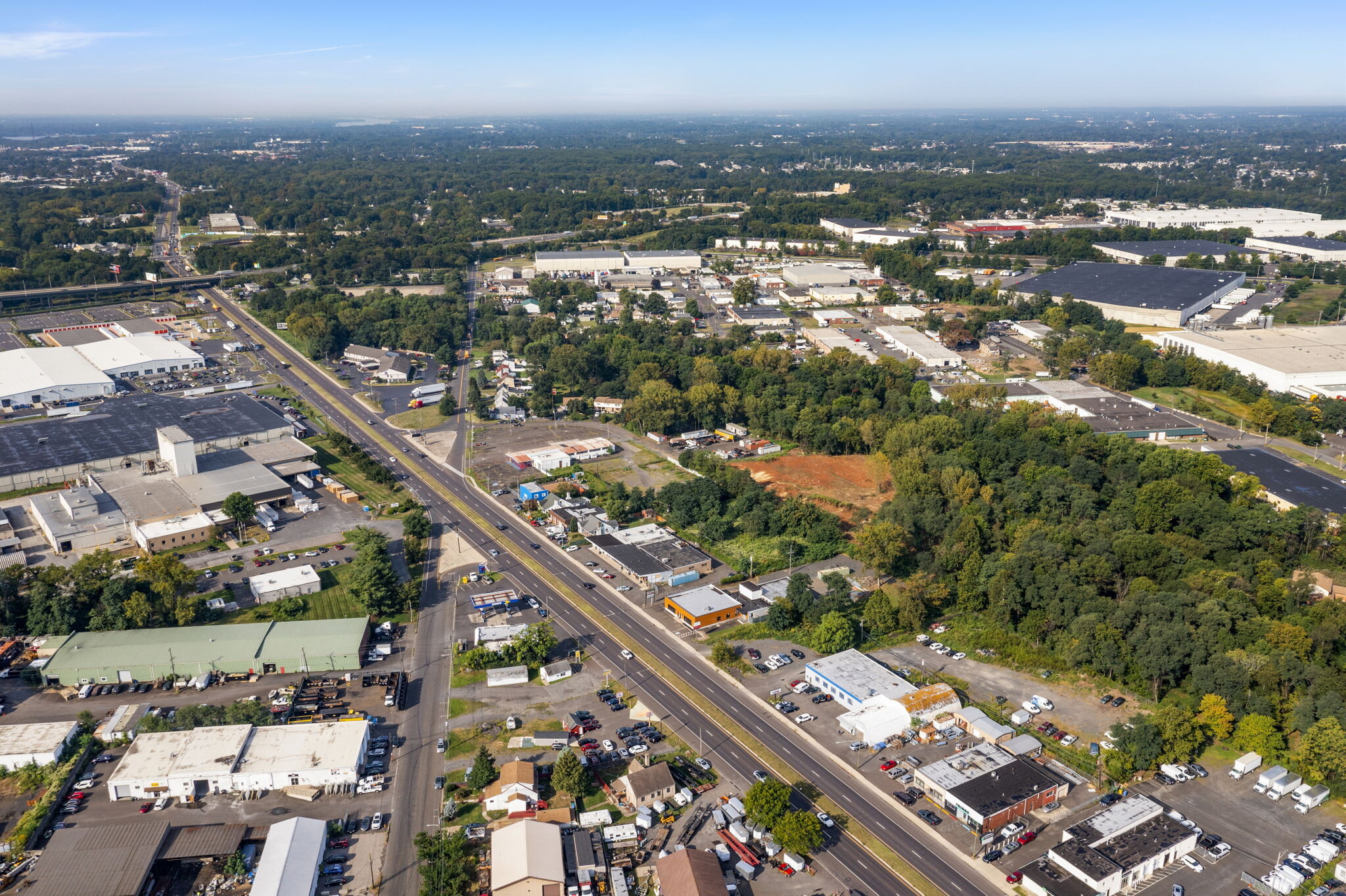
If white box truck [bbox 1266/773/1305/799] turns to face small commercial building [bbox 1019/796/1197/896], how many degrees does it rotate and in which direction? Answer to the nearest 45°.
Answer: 0° — it already faces it

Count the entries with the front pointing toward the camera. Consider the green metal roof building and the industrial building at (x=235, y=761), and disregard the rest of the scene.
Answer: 2

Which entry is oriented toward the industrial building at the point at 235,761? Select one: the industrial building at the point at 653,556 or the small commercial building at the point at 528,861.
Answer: the industrial building at the point at 653,556

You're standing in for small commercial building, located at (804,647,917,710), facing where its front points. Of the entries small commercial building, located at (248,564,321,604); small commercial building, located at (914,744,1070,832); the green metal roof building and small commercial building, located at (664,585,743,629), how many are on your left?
1

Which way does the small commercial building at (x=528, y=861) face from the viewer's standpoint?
toward the camera

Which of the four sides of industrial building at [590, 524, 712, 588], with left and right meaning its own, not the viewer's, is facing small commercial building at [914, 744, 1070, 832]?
left

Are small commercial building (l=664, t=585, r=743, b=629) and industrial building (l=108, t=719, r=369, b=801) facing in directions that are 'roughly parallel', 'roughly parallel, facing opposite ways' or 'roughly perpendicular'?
roughly perpendicular

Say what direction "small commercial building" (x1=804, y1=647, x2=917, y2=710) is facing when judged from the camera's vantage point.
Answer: facing the viewer and to the left of the viewer

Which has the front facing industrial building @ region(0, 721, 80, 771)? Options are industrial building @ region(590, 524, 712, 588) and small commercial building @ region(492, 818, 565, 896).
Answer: industrial building @ region(590, 524, 712, 588)

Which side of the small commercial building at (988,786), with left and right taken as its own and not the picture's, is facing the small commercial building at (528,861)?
front

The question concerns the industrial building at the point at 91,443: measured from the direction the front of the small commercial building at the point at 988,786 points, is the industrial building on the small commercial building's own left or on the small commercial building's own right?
on the small commercial building's own right

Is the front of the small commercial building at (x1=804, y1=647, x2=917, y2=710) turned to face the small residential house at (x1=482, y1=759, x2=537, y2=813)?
yes

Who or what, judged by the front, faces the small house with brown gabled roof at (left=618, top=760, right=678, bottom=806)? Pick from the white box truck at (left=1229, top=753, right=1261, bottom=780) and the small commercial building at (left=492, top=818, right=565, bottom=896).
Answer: the white box truck

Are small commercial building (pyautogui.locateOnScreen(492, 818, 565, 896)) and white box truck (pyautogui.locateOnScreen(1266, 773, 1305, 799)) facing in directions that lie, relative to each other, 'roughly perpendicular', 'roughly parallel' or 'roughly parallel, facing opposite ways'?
roughly perpendicular

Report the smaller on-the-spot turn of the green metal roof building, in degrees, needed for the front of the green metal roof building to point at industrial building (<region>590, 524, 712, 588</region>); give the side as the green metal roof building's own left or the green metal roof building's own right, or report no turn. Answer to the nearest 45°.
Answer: approximately 90° to the green metal roof building's own left

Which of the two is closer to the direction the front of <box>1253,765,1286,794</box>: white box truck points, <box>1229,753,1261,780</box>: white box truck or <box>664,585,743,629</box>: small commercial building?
the small commercial building
